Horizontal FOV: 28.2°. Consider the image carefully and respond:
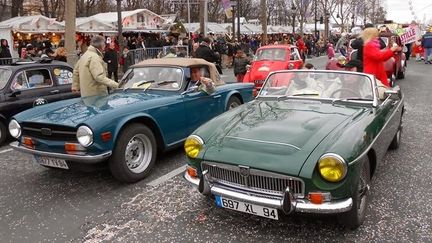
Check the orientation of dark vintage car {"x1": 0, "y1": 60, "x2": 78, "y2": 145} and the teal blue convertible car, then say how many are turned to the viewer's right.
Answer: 0

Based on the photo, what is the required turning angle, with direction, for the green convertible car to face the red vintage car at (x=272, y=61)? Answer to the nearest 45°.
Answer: approximately 135° to its right

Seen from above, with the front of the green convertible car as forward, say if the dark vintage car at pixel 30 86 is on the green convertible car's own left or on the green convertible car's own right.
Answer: on the green convertible car's own right

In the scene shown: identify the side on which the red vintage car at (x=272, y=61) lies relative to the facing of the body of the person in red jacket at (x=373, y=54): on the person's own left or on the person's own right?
on the person's own left

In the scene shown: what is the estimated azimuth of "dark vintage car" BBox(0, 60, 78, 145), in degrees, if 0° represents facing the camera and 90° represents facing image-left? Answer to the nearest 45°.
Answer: approximately 45°

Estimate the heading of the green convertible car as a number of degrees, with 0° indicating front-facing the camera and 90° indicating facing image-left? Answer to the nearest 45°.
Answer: approximately 45°

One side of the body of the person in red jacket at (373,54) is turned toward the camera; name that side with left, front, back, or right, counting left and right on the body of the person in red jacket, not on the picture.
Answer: right

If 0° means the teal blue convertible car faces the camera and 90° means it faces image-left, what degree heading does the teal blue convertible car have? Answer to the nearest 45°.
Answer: approximately 45°

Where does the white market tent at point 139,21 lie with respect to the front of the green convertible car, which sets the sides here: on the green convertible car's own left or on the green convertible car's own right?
on the green convertible car's own right
